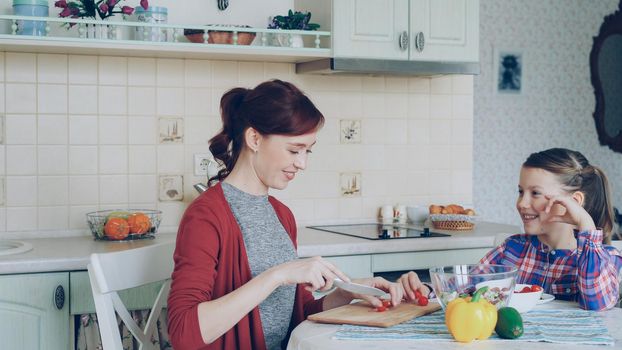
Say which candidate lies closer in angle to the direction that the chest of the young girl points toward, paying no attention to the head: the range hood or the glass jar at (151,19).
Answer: the glass jar

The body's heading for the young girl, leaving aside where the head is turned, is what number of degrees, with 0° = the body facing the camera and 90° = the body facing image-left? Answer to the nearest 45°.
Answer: approximately 45°

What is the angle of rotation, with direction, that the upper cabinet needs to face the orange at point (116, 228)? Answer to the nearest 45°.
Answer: approximately 45° to its right

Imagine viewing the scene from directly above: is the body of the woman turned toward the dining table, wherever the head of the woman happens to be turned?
yes

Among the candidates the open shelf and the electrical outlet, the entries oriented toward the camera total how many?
2
